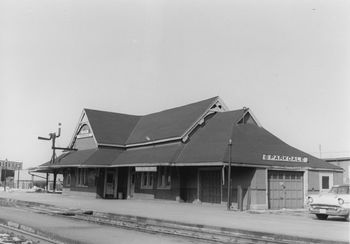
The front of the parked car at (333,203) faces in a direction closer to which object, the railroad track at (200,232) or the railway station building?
the railroad track

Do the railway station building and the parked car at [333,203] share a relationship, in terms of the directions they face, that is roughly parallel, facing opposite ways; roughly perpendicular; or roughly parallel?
roughly parallel

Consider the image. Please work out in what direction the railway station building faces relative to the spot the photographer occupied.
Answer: facing the viewer and to the left of the viewer

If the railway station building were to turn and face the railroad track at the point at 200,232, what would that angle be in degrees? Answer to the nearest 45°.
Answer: approximately 45° to its left

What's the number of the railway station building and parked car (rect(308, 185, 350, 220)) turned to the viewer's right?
0

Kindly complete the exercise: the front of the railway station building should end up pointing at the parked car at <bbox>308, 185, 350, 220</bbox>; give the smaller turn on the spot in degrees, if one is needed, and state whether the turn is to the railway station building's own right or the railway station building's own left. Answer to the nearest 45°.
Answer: approximately 90° to the railway station building's own left

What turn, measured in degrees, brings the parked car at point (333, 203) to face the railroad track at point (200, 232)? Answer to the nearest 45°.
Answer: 0° — it already faces it

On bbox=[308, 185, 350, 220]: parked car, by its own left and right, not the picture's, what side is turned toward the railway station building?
right

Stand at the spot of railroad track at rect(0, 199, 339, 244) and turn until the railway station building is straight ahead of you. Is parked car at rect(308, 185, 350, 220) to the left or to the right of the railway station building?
right
